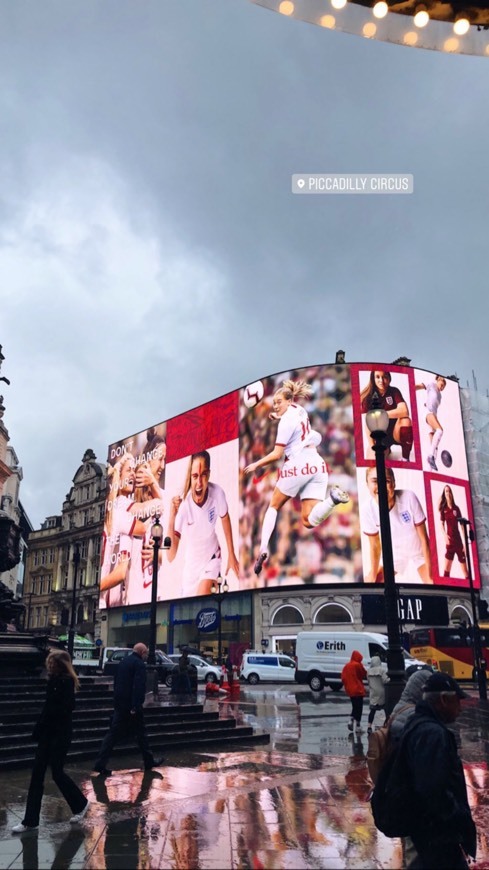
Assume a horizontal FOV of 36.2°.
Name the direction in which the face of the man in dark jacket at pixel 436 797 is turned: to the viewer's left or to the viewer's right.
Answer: to the viewer's right

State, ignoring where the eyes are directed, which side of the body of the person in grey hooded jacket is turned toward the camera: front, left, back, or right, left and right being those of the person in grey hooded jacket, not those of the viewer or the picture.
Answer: back

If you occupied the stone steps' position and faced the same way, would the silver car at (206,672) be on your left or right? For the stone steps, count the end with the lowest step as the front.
on your left

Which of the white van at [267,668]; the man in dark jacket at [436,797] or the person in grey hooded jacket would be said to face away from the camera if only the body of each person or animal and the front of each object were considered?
the person in grey hooded jacket

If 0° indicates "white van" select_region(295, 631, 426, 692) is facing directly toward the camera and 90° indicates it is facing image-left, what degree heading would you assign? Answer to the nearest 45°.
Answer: approximately 270°

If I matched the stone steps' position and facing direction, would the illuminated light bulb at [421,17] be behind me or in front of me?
in front

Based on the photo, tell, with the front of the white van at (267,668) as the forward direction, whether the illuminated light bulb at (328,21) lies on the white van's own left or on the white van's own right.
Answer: on the white van's own right

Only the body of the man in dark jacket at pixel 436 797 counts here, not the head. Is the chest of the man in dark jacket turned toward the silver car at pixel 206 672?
no

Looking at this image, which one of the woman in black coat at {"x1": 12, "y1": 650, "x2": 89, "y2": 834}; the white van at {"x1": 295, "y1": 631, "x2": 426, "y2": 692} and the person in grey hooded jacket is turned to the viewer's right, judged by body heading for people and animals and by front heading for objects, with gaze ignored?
the white van

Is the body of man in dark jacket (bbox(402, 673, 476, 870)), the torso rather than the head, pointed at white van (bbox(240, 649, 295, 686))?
no

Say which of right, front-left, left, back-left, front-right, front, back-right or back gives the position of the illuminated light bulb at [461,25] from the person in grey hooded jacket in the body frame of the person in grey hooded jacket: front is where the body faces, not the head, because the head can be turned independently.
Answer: back

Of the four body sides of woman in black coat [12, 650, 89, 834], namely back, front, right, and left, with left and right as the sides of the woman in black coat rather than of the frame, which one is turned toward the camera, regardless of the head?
left
